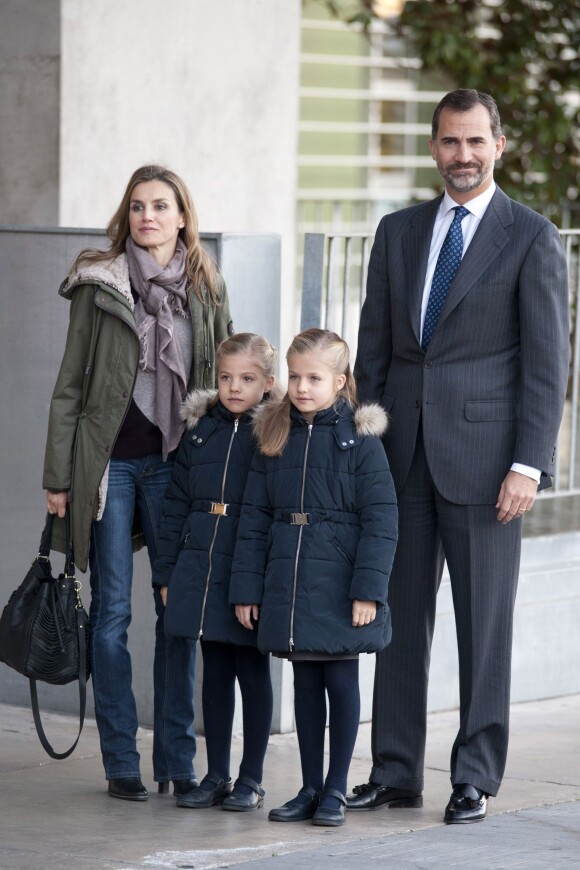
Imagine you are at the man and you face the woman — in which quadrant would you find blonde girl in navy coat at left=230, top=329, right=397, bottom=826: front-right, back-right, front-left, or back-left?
front-left

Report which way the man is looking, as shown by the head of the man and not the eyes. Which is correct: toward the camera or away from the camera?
toward the camera

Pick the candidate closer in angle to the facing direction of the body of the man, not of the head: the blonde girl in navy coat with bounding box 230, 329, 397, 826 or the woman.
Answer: the blonde girl in navy coat

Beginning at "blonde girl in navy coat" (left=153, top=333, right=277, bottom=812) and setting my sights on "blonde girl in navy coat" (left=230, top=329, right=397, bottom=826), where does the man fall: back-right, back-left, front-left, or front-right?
front-left

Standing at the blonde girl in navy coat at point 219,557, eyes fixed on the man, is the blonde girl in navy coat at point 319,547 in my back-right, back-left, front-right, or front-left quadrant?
front-right

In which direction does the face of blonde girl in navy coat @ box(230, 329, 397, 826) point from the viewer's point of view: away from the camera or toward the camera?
toward the camera

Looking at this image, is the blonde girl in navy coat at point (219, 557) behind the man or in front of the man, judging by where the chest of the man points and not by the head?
in front

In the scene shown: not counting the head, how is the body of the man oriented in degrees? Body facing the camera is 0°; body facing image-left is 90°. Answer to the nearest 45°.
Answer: approximately 45°

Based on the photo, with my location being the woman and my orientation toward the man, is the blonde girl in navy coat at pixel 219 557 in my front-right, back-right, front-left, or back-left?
front-right

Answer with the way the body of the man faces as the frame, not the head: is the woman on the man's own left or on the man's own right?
on the man's own right
